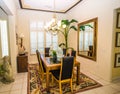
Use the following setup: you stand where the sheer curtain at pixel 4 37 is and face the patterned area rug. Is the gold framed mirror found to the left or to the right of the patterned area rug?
left

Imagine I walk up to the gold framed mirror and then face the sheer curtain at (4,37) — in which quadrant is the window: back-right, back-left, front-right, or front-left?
front-right

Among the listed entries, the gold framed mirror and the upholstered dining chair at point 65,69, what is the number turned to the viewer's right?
0

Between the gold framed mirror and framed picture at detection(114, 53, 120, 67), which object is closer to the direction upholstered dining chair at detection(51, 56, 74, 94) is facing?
the gold framed mirror

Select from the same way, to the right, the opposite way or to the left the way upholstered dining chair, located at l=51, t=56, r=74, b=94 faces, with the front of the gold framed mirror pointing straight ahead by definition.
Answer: to the right

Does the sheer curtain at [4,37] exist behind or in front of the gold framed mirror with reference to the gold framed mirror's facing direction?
in front

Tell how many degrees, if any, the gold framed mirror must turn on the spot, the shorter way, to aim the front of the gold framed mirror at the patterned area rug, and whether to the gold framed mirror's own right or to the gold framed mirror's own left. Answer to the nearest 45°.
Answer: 0° — it already faces it

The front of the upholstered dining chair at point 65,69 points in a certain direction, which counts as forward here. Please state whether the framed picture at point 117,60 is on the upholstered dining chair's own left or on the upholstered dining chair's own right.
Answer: on the upholstered dining chair's own right

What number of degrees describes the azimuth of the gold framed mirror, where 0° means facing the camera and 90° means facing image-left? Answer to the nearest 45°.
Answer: approximately 45°

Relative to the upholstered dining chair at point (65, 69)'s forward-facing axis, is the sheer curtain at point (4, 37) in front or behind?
in front

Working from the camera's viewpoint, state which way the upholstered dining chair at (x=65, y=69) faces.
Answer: facing away from the viewer and to the left of the viewer

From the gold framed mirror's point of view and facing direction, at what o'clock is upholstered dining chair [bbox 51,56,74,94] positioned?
The upholstered dining chair is roughly at 11 o'clock from the gold framed mirror.

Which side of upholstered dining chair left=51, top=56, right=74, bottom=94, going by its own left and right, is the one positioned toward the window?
front

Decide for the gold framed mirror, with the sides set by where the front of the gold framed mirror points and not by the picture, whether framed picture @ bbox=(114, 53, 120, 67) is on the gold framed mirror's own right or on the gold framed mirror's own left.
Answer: on the gold framed mirror's own left
